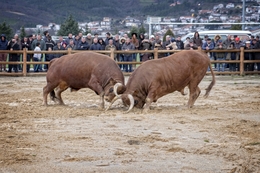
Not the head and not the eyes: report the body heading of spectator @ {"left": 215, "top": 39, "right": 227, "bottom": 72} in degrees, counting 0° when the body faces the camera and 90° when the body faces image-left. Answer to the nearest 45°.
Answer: approximately 0°

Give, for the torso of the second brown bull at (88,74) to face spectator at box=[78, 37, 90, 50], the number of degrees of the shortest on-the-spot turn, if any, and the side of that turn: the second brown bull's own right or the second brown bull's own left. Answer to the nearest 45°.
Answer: approximately 90° to the second brown bull's own left

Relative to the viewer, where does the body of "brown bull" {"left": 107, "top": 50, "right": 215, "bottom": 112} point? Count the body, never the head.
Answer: to the viewer's left

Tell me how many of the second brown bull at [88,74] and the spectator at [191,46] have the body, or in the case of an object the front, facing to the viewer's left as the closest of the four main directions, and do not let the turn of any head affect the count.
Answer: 0

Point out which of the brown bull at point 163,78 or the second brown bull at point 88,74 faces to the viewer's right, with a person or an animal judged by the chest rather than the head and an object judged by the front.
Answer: the second brown bull

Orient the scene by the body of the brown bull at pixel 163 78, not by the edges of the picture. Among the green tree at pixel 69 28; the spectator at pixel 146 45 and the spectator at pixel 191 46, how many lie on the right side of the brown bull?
3

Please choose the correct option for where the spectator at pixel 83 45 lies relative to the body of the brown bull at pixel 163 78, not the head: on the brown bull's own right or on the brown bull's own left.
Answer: on the brown bull's own right

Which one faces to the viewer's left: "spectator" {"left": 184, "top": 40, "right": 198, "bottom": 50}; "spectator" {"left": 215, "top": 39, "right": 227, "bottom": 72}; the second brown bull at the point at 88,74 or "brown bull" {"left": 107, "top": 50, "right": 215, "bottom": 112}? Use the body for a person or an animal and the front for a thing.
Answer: the brown bull

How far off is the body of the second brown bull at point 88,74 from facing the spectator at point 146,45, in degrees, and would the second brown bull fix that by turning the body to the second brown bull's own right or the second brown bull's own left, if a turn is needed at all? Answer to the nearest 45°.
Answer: approximately 90° to the second brown bull's own left

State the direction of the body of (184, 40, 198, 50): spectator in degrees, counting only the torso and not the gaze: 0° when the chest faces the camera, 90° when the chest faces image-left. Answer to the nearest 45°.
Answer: approximately 0°

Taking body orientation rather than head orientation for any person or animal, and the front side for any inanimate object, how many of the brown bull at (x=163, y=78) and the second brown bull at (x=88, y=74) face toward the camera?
0

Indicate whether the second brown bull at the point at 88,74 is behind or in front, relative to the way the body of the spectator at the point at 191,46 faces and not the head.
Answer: in front

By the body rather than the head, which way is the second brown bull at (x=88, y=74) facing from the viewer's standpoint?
to the viewer's right

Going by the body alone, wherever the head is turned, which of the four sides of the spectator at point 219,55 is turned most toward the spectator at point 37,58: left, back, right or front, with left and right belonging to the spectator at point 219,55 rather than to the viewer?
right
